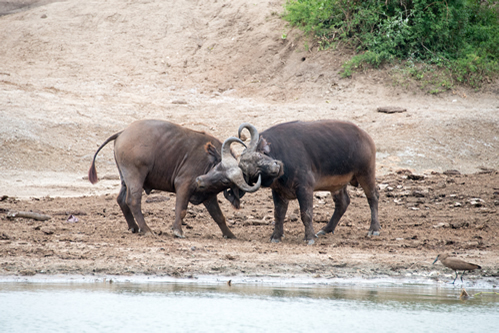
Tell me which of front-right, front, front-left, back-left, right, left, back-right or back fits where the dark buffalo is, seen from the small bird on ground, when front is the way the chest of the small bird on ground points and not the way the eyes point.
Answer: front-right

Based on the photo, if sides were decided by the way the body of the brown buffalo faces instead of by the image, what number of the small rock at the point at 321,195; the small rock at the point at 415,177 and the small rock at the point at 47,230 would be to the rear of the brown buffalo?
1

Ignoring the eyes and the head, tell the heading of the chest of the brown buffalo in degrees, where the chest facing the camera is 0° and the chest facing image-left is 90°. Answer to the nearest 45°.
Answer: approximately 270°

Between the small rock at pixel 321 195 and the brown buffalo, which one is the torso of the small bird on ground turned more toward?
the brown buffalo

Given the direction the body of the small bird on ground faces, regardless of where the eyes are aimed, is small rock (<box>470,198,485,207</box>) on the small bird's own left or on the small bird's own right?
on the small bird's own right

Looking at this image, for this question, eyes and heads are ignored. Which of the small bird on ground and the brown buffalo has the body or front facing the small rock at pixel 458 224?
the brown buffalo

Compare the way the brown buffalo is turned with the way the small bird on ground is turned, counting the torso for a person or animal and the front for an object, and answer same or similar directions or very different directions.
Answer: very different directions

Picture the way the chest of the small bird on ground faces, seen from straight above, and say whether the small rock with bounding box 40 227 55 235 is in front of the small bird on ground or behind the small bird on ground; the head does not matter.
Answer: in front

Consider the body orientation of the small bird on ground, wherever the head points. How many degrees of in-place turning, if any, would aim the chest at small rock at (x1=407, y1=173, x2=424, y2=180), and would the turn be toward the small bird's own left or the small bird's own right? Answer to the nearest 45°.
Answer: approximately 90° to the small bird's own right

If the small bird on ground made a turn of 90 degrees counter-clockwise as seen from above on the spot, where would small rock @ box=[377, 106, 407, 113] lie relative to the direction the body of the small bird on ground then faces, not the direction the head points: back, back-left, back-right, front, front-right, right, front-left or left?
back

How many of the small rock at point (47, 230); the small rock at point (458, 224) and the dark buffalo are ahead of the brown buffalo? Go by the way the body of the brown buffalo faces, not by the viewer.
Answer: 2

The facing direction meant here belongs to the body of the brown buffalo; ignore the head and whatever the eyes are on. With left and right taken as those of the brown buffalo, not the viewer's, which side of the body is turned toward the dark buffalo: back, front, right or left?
front
